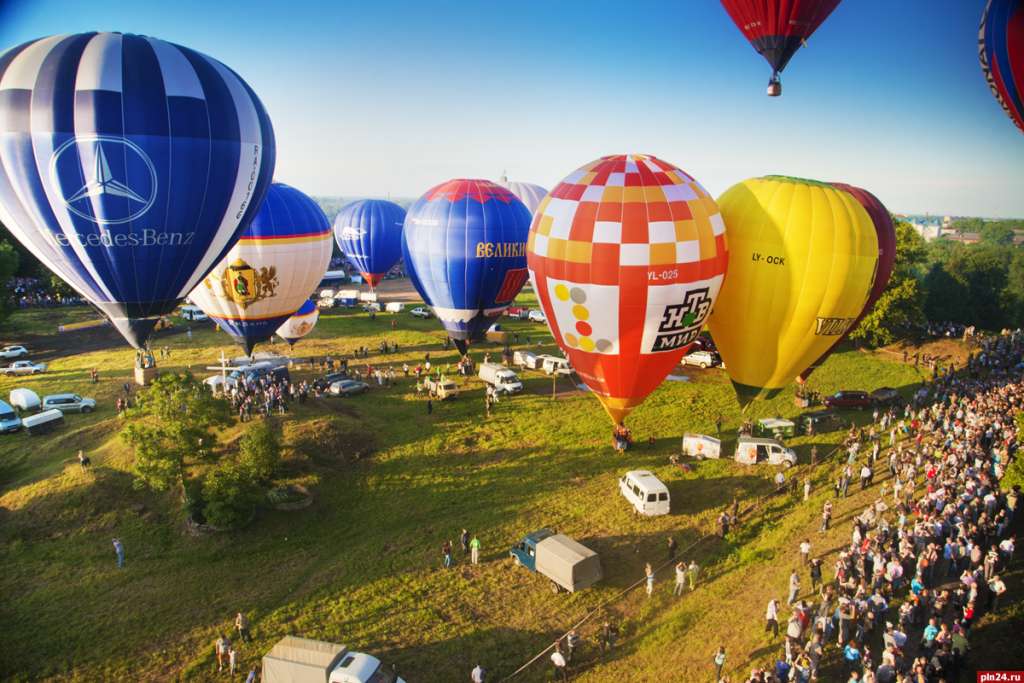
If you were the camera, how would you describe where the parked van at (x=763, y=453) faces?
facing to the right of the viewer

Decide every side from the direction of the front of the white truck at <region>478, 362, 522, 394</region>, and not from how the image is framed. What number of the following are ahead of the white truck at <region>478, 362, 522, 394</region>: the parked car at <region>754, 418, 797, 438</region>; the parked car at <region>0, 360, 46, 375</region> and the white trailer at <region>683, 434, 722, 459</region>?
2

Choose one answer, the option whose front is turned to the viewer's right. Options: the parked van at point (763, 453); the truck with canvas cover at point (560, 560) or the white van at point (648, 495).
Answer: the parked van

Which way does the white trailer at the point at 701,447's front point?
to the viewer's right
